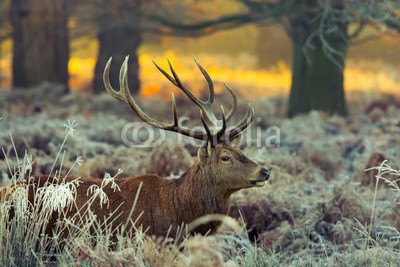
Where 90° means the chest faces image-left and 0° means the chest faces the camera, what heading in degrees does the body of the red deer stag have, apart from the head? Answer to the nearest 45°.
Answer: approximately 270°

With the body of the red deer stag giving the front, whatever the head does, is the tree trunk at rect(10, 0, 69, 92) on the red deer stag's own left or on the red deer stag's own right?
on the red deer stag's own left

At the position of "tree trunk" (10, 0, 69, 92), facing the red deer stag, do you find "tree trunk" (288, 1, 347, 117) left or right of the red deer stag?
left

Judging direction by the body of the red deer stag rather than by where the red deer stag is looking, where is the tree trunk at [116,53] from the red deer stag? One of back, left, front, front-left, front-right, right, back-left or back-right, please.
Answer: left

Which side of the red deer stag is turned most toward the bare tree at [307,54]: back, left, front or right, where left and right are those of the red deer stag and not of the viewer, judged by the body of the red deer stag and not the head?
left
